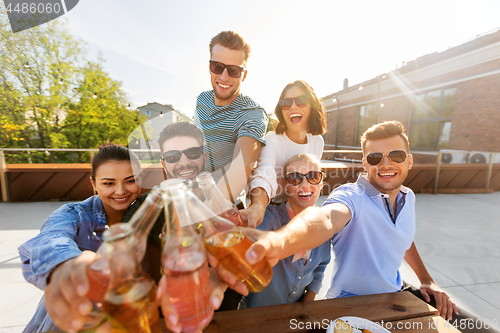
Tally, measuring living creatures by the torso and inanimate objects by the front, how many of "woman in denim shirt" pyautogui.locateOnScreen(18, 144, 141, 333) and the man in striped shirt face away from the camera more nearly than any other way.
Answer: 0

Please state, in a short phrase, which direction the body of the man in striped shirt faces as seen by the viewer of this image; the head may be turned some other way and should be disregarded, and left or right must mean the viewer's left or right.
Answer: facing the viewer and to the left of the viewer

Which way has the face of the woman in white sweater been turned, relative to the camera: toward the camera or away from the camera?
toward the camera

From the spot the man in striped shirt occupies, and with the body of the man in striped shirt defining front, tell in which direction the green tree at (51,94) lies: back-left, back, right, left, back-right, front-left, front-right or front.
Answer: right

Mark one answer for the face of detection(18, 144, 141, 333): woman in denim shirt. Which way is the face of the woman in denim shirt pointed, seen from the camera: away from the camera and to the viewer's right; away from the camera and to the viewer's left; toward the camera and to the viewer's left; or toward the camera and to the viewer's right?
toward the camera and to the viewer's right

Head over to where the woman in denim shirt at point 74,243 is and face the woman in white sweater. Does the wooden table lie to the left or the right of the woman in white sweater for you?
right

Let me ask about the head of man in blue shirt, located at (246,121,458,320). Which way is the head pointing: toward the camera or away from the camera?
toward the camera

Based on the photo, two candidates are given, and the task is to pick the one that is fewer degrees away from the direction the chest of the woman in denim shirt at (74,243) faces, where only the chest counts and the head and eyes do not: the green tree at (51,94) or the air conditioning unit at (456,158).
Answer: the air conditioning unit

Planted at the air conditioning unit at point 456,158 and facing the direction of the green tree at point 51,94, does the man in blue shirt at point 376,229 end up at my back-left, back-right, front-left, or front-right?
front-left

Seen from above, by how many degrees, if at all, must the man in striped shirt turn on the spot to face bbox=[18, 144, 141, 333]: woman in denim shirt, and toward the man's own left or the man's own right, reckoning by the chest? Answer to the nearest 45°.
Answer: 0° — they already face them

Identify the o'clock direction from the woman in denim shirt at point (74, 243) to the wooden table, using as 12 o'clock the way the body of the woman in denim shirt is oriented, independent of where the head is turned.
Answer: The wooden table is roughly at 12 o'clock from the woman in denim shirt.

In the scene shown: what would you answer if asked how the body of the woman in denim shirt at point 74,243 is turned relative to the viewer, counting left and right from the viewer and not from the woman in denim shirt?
facing the viewer and to the right of the viewer

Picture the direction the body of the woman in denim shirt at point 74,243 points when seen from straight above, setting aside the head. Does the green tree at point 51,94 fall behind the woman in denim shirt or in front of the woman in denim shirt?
behind

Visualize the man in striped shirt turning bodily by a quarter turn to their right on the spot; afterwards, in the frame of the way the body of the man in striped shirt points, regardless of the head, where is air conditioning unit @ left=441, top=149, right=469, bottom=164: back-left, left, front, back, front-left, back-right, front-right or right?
right
